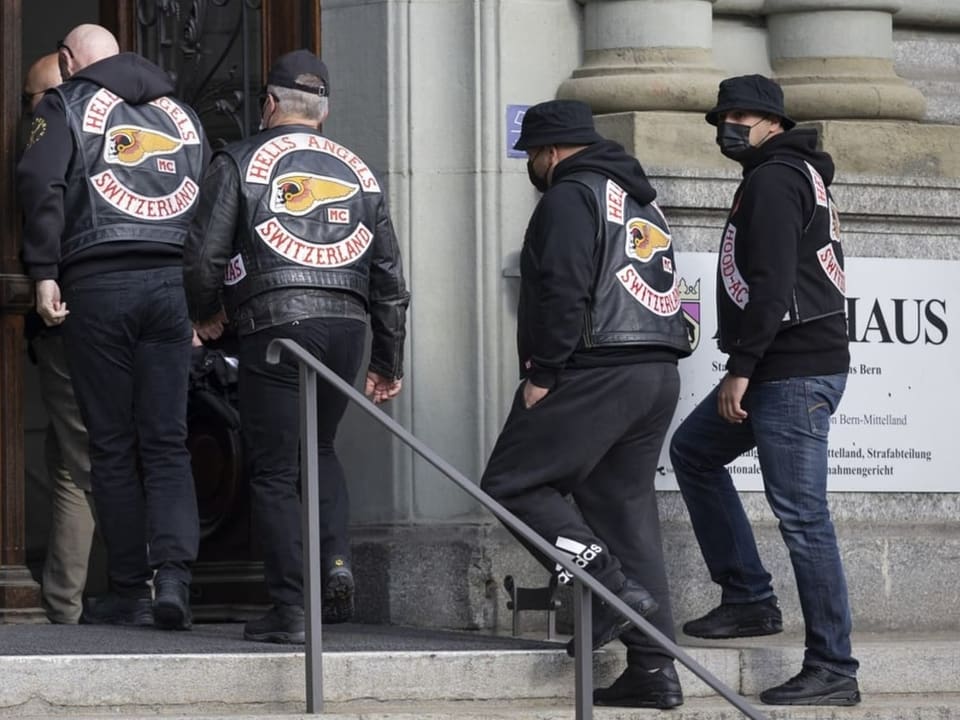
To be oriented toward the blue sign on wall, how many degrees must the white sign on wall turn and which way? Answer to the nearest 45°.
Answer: approximately 90° to its right

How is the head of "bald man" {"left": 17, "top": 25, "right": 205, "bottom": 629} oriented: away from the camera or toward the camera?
away from the camera

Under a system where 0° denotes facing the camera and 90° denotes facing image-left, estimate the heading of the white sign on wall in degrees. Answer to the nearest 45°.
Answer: approximately 0°

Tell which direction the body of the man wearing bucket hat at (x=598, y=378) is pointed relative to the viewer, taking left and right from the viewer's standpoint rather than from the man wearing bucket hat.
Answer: facing away from the viewer and to the left of the viewer

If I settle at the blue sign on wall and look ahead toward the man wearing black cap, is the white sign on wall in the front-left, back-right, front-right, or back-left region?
back-left

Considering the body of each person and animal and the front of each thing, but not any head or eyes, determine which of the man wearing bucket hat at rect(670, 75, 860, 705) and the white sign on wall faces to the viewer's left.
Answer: the man wearing bucket hat

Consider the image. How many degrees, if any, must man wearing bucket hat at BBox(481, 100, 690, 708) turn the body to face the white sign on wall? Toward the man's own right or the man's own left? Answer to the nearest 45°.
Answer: approximately 90° to the man's own right

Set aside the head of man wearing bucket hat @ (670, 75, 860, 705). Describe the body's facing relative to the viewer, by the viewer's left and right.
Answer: facing to the left of the viewer

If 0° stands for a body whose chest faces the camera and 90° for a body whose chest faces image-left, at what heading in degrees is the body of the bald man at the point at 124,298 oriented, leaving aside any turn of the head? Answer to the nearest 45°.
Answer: approximately 135°
